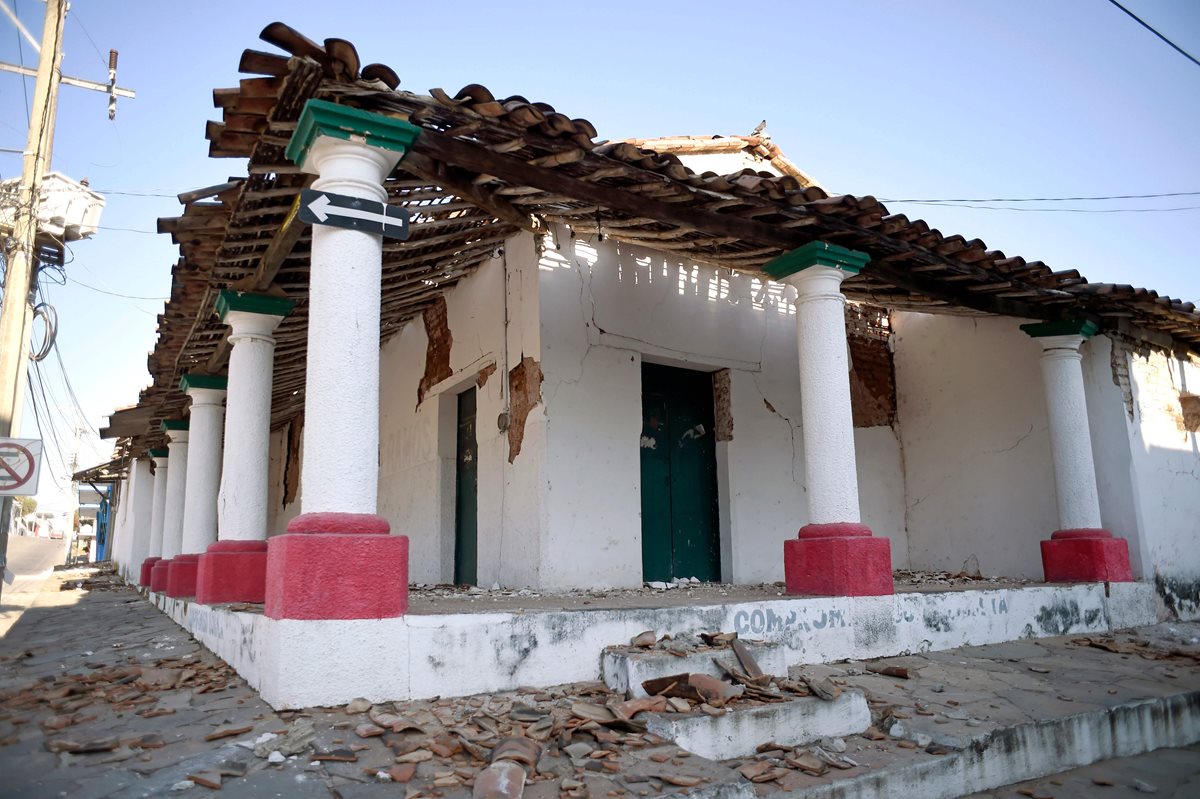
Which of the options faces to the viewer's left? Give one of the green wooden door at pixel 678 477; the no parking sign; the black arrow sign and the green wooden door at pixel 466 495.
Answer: the green wooden door at pixel 466 495

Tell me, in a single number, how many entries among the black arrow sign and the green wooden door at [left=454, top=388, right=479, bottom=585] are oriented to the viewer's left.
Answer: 1

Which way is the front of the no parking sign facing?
toward the camera

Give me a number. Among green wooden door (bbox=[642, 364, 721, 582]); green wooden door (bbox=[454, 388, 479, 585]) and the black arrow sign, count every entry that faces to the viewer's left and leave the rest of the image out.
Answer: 1

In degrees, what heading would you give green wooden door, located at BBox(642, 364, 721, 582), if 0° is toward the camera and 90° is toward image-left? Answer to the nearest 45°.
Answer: approximately 0°

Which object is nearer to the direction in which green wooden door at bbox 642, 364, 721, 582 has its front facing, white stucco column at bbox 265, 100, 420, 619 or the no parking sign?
the white stucco column

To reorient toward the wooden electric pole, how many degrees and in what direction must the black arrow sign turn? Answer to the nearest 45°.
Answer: approximately 135° to its right

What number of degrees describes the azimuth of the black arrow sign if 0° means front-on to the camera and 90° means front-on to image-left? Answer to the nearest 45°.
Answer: approximately 0°

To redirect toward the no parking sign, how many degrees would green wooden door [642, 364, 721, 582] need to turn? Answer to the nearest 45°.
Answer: approximately 90° to its right

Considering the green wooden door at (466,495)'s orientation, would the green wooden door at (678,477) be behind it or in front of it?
behind

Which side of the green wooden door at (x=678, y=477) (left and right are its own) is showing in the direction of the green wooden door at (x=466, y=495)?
right

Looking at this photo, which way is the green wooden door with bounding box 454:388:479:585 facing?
to the viewer's left

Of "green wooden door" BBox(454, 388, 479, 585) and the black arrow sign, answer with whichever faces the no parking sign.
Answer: the green wooden door

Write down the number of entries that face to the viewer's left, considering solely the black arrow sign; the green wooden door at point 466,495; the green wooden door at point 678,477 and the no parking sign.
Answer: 1

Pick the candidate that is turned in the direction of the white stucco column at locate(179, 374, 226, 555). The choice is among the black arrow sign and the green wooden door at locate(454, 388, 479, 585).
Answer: the green wooden door
